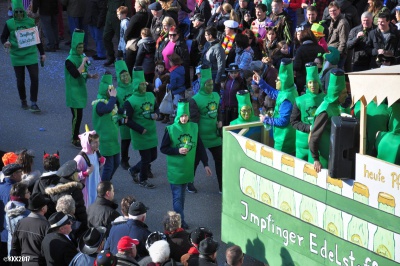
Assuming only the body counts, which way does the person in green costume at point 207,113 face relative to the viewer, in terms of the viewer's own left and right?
facing the viewer and to the right of the viewer

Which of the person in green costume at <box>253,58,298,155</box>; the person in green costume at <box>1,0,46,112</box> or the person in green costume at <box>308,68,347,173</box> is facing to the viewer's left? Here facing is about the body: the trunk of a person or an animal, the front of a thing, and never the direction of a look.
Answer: the person in green costume at <box>253,58,298,155</box>

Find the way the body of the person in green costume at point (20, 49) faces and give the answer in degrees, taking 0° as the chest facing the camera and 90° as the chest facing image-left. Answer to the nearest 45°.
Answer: approximately 0°

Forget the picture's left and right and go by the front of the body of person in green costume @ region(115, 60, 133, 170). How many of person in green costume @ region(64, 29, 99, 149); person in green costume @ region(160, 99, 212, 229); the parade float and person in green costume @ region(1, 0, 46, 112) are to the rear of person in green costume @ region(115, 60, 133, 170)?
2

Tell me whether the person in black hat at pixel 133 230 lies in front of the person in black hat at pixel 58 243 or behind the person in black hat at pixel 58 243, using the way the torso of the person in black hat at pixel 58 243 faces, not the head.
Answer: in front

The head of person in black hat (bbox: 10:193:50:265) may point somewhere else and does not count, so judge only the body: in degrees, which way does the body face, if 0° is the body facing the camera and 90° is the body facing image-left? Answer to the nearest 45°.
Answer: approximately 225°

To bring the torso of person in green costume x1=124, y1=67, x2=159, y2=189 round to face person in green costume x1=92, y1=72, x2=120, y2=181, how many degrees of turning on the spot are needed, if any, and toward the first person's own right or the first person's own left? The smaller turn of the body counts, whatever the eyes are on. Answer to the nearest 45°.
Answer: approximately 135° to the first person's own right

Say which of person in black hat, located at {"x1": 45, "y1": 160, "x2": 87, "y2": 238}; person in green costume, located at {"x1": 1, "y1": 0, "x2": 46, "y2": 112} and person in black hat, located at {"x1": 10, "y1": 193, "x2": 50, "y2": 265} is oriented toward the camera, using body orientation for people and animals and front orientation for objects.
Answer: the person in green costume
